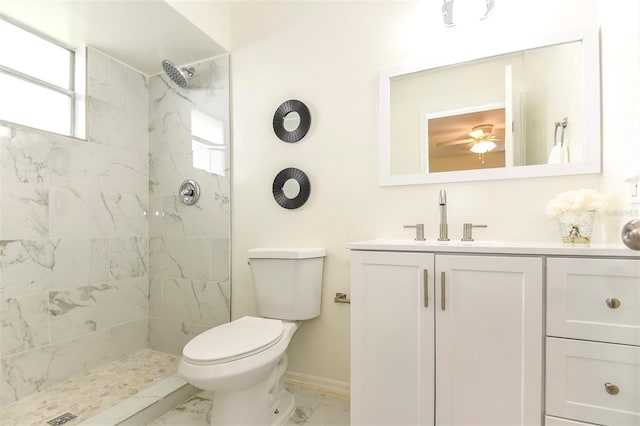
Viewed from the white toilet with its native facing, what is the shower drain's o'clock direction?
The shower drain is roughly at 2 o'clock from the white toilet.

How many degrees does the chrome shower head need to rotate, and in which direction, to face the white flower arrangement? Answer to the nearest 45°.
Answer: approximately 90° to its left

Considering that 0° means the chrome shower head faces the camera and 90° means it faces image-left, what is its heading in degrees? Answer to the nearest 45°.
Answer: approximately 45°

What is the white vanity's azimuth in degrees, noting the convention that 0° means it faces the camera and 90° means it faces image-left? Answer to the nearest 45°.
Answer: approximately 45°

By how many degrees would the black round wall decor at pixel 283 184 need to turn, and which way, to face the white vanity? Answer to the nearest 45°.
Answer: approximately 90° to its left
